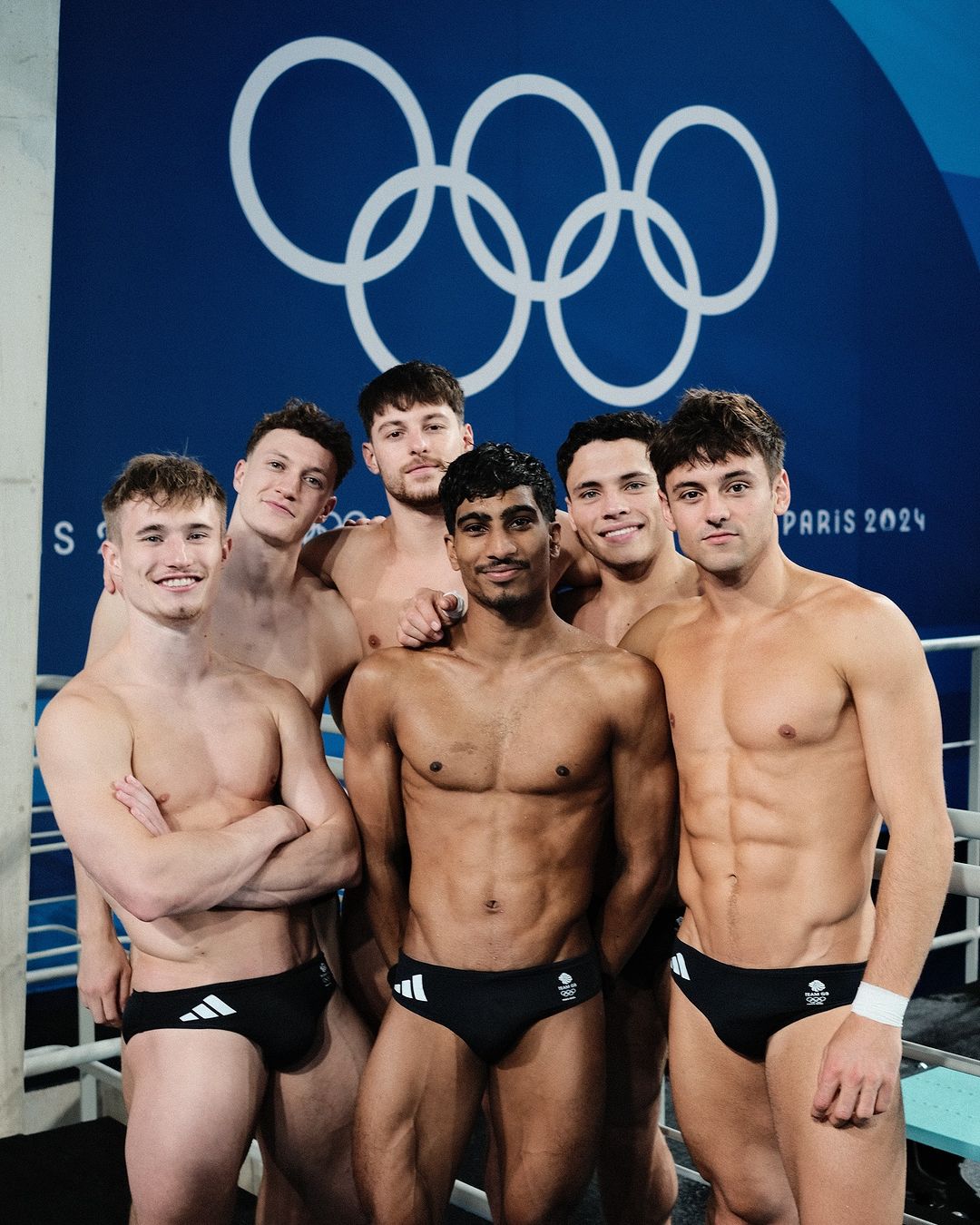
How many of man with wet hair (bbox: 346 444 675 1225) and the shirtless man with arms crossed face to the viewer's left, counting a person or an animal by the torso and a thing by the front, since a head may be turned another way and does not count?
0

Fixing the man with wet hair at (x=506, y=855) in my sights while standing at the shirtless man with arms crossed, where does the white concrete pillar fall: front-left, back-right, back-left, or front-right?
back-left

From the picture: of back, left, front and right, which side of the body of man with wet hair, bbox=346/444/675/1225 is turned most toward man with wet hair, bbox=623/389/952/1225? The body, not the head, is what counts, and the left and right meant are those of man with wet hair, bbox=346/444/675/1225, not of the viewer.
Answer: left

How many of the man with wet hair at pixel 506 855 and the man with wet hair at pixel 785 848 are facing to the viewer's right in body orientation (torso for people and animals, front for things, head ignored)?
0

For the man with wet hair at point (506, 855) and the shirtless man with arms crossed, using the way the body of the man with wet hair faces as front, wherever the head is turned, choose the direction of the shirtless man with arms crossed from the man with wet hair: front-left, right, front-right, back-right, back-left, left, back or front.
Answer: right

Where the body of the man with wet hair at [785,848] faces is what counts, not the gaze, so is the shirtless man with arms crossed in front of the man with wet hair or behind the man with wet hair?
in front

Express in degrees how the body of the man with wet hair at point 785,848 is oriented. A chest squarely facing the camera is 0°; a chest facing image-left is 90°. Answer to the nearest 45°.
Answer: approximately 45°

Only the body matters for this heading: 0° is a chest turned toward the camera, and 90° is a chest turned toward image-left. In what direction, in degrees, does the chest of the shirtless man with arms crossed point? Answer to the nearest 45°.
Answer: approximately 315°
